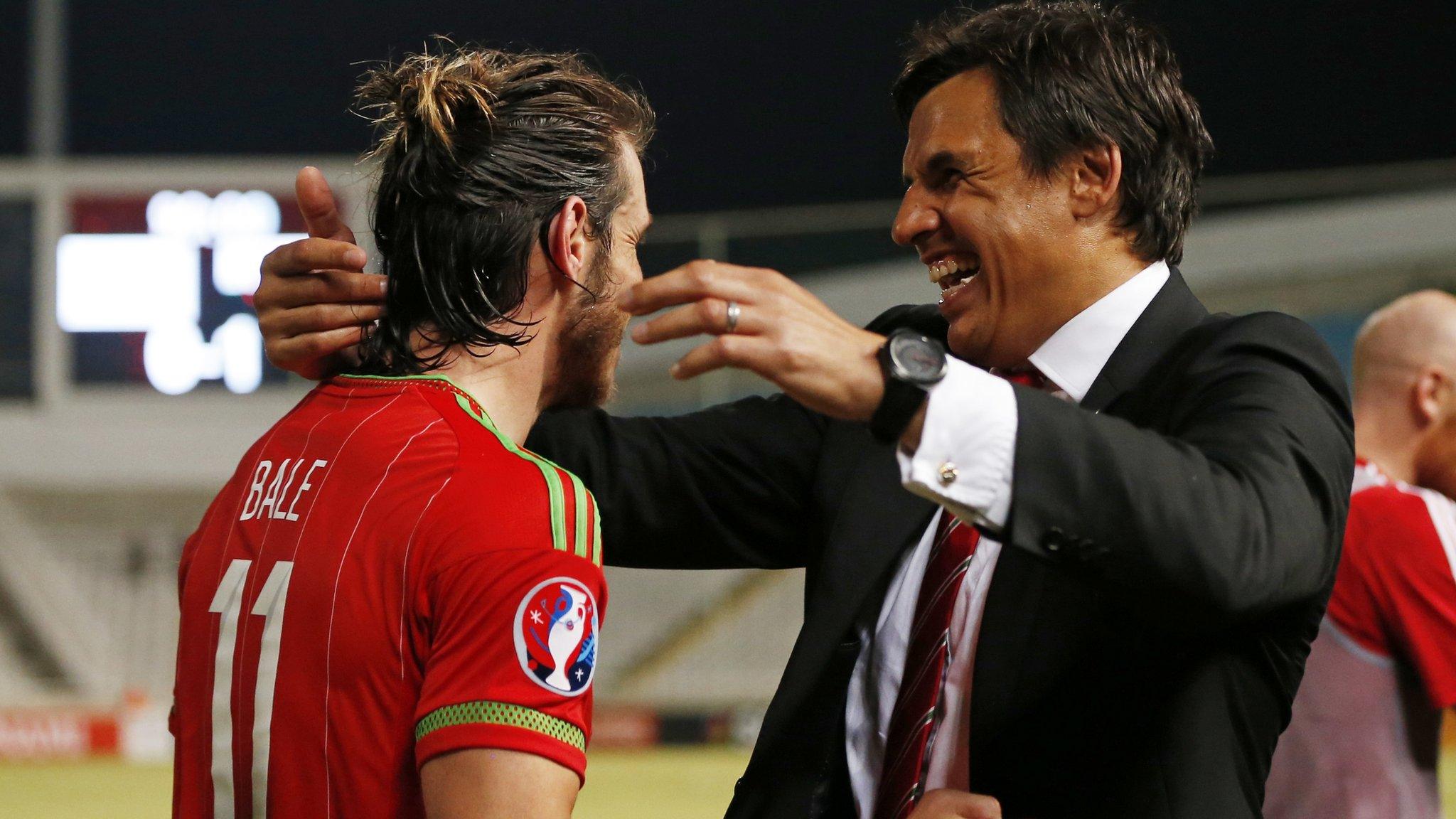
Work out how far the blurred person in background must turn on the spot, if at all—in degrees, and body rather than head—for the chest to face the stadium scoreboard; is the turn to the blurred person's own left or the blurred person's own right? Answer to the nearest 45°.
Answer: approximately 90° to the blurred person's own left

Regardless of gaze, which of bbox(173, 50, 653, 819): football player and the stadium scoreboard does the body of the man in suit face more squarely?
the football player

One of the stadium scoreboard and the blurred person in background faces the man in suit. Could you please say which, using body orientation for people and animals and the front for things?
the stadium scoreboard

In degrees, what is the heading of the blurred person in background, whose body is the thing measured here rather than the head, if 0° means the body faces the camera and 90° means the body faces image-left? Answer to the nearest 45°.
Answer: approximately 225°

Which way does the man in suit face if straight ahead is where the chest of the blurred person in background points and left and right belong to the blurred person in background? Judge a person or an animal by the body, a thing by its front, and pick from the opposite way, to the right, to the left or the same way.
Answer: the opposite way

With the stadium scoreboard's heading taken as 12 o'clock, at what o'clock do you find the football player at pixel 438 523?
The football player is roughly at 12 o'clock from the stadium scoreboard.

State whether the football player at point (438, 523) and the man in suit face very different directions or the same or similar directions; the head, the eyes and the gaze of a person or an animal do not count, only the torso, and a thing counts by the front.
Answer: very different directions

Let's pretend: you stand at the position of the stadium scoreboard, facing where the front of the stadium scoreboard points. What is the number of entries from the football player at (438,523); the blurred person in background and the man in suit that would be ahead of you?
3

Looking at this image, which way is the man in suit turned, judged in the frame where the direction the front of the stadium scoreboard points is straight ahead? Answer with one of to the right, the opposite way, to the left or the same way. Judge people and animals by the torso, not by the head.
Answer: to the right

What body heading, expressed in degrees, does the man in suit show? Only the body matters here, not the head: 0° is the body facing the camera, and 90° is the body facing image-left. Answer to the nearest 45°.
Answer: approximately 45°

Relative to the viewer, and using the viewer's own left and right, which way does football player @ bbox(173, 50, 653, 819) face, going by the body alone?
facing away from the viewer and to the right of the viewer

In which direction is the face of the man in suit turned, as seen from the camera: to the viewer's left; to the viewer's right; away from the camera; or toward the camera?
to the viewer's left

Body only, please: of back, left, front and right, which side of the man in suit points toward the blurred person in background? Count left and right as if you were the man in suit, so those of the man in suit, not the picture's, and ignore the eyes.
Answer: back

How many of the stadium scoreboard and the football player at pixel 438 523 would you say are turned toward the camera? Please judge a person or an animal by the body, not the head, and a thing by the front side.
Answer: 1

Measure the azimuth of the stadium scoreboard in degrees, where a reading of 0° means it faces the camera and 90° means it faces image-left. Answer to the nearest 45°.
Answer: approximately 0°
